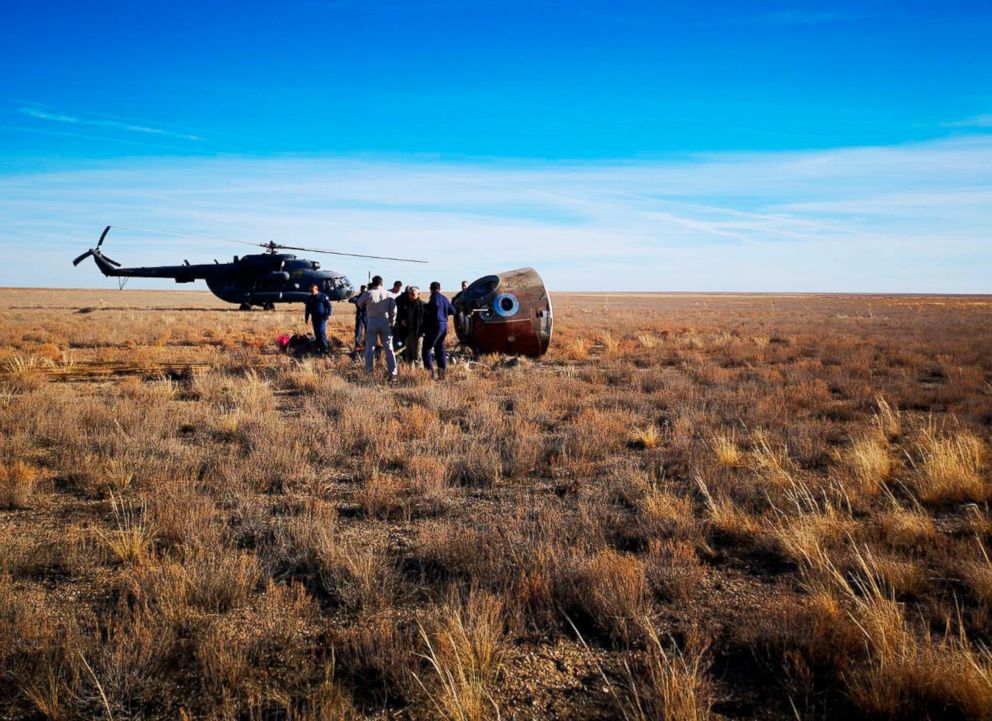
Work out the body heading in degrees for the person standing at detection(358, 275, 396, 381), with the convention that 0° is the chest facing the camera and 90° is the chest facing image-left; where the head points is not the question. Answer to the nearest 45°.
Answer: approximately 180°

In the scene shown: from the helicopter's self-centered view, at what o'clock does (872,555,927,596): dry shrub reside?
The dry shrub is roughly at 3 o'clock from the helicopter.

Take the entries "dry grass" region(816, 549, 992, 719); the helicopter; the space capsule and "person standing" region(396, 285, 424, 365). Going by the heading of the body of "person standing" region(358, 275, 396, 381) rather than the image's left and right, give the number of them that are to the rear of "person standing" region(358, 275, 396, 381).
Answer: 1

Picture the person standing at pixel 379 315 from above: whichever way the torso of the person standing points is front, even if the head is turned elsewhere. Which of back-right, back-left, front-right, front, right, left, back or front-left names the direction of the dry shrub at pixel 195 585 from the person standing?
back

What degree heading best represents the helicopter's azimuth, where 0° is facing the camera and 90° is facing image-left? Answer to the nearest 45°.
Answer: approximately 270°

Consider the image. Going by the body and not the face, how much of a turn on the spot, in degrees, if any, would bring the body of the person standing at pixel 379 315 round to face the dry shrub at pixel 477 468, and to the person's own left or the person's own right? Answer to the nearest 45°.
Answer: approximately 180°

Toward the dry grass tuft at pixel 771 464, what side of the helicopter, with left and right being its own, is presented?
right

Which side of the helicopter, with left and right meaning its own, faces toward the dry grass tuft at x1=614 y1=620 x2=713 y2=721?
right

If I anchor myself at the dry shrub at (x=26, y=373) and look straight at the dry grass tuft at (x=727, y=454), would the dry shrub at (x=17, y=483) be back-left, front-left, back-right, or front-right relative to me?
front-right

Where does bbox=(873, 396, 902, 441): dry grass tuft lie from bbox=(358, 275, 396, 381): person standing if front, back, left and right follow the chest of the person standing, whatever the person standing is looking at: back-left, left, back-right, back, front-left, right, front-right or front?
back-right

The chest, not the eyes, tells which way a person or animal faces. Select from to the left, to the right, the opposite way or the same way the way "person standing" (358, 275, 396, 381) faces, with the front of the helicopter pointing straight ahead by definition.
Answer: to the left

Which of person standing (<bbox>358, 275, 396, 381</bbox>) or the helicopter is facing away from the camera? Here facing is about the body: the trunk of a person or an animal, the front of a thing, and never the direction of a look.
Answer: the person standing

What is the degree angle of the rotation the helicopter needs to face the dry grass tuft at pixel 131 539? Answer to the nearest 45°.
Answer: approximately 90° to its right

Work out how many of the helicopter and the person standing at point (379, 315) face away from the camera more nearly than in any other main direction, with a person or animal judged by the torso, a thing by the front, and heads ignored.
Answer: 1

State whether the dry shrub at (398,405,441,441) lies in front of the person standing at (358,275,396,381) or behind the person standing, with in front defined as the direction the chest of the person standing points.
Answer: behind
